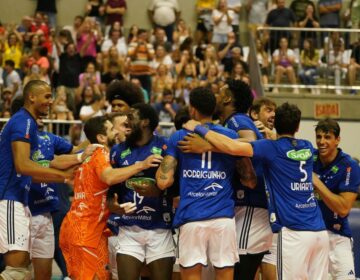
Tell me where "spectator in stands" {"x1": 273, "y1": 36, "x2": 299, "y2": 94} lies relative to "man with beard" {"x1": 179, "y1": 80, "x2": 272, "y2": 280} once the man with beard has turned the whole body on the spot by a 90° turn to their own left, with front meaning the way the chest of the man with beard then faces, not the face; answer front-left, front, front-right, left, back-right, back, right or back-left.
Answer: back

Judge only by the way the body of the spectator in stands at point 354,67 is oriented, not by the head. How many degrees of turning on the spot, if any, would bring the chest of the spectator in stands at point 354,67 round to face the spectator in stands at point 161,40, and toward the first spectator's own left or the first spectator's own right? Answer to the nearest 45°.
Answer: approximately 90° to the first spectator's own right

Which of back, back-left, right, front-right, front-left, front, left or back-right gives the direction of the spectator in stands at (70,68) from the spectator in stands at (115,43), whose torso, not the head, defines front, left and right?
front-right

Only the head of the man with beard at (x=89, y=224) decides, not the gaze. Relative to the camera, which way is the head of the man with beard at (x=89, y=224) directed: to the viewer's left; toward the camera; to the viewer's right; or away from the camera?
to the viewer's right

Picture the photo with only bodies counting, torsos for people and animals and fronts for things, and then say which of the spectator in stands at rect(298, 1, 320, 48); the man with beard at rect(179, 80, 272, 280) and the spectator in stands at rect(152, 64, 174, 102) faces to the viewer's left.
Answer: the man with beard

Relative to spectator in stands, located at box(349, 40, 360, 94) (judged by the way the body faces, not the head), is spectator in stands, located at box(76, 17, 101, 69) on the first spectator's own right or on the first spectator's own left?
on the first spectator's own right

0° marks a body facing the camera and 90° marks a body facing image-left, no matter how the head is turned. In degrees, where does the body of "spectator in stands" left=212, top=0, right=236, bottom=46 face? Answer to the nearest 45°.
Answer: approximately 0°

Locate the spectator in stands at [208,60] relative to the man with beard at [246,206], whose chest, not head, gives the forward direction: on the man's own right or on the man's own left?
on the man's own right
